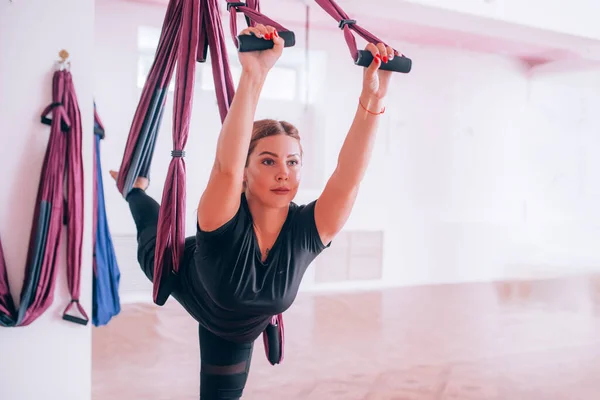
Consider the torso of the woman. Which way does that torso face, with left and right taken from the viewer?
facing the viewer and to the right of the viewer
